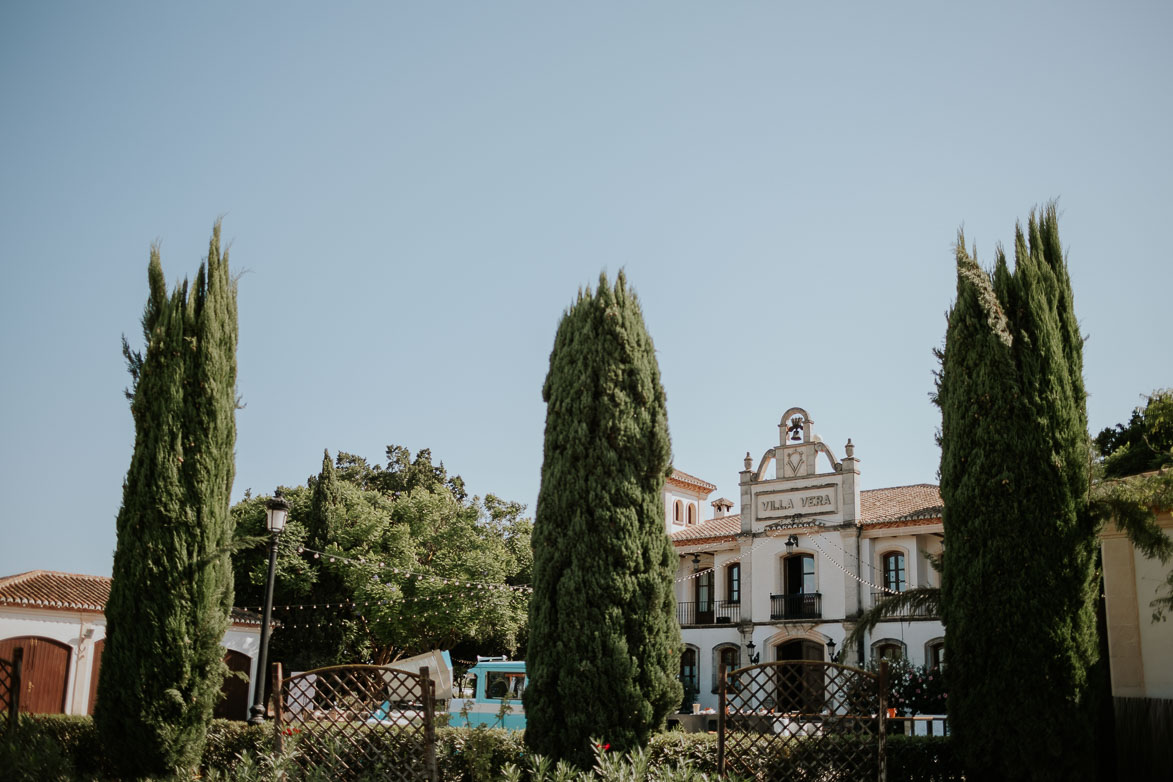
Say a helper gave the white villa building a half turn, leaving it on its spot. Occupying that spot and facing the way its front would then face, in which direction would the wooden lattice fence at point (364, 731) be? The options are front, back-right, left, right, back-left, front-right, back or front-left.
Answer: back

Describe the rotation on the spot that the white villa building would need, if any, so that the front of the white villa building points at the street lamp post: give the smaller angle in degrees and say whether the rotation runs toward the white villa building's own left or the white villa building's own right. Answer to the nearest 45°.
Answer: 0° — it already faces it

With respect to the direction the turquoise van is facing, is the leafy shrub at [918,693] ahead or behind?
behind

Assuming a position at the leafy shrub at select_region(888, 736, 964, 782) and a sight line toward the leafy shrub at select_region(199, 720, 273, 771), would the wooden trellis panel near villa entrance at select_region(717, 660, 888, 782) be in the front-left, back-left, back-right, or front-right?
front-left

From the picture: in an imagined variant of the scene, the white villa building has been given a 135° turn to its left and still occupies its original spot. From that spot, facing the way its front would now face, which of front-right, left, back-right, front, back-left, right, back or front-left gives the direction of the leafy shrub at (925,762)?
back-right

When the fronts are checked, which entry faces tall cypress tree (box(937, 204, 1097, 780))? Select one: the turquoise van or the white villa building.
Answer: the white villa building

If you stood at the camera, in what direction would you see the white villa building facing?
facing the viewer

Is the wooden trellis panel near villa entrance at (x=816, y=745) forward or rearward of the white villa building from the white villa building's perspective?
forward

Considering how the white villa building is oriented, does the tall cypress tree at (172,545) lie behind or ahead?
ahead
